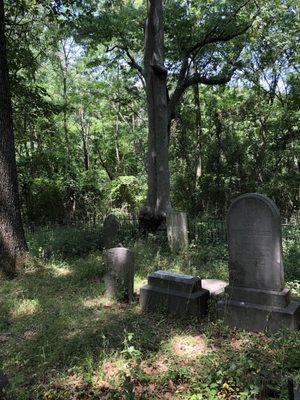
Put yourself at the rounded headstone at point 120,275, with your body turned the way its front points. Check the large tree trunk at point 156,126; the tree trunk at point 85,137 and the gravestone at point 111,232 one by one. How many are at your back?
3

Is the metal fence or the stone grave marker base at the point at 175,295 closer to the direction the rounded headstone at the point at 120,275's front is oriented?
the stone grave marker base

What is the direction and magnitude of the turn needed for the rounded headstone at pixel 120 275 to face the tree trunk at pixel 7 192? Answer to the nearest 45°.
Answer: approximately 135° to its right

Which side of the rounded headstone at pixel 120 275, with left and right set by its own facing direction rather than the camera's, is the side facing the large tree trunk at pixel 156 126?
back

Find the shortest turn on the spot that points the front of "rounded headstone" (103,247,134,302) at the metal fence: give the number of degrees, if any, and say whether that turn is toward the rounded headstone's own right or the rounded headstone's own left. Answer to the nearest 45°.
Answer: approximately 135° to the rounded headstone's own left

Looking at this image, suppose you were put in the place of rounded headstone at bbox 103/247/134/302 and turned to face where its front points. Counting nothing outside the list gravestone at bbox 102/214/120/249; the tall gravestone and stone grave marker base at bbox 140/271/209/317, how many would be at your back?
1

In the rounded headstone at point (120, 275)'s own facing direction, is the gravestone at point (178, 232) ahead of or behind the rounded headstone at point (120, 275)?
behind

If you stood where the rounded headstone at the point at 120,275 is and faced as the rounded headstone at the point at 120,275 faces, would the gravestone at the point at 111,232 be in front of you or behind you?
behind

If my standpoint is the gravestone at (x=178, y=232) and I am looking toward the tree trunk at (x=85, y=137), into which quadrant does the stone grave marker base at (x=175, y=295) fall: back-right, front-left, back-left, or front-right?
back-left

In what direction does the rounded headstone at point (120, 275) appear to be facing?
toward the camera

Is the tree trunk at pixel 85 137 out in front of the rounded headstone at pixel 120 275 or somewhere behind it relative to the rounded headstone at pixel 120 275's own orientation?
behind

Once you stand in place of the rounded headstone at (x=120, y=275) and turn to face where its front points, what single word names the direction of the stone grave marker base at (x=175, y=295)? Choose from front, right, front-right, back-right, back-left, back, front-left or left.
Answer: front-left

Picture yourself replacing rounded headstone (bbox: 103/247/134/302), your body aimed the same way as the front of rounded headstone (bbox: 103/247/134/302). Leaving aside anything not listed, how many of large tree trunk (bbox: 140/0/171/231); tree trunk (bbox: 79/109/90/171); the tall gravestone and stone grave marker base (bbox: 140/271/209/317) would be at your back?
2
